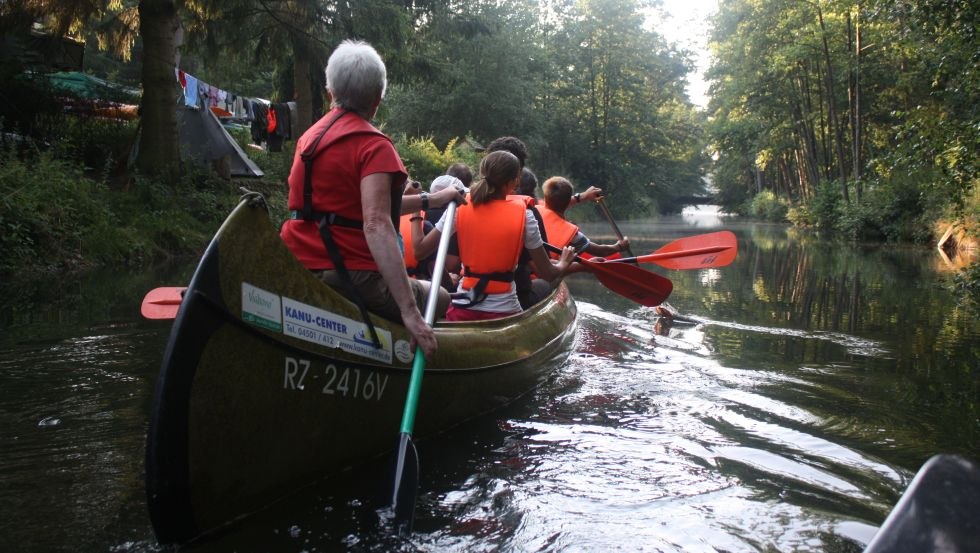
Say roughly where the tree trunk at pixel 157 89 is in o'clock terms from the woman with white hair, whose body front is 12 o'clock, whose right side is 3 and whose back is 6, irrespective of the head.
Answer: The tree trunk is roughly at 10 o'clock from the woman with white hair.

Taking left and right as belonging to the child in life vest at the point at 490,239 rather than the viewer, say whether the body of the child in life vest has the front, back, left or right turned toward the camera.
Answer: back

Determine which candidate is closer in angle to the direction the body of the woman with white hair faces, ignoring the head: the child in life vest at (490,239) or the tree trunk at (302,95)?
the child in life vest

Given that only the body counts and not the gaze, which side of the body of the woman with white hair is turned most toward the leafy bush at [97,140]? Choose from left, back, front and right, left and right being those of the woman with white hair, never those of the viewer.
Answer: left

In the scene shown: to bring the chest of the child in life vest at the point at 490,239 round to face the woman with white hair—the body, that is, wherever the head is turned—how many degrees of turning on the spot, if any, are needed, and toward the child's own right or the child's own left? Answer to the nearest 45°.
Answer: approximately 180°

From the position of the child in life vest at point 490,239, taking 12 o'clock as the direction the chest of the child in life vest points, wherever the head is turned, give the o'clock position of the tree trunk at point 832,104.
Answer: The tree trunk is roughly at 1 o'clock from the child in life vest.

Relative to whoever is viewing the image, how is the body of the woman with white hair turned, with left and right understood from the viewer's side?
facing away from the viewer and to the right of the viewer

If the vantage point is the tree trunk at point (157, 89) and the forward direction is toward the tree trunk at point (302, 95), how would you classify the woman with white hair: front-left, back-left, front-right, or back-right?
back-right
